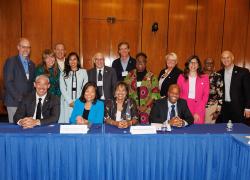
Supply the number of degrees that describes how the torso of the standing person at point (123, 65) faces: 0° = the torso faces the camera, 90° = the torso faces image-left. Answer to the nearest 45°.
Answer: approximately 0°

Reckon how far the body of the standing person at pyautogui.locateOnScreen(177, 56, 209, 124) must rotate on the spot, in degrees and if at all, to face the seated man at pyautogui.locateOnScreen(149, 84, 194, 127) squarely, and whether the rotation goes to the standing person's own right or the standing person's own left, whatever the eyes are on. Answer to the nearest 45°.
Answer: approximately 45° to the standing person's own right

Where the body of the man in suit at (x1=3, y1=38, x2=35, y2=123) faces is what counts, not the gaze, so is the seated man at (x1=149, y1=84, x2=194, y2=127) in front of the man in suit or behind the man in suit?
in front

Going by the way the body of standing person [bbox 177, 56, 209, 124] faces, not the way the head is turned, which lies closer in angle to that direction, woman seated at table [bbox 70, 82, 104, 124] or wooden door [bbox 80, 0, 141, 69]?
the woman seated at table

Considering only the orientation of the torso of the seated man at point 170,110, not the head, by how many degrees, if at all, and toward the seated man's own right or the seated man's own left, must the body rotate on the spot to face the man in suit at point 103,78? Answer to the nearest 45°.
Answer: approximately 135° to the seated man's own right

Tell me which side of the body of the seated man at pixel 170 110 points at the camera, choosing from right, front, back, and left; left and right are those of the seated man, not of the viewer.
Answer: front

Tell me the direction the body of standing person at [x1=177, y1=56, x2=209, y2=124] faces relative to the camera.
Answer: toward the camera

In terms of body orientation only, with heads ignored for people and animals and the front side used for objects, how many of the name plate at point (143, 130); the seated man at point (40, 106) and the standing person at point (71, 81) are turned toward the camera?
3

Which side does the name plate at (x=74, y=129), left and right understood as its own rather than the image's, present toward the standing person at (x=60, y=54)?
back

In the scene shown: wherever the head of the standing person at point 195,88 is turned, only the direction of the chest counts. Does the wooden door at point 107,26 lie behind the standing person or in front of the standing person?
behind

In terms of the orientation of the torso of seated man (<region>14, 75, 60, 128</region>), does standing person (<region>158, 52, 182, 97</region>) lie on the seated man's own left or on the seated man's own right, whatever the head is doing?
on the seated man's own left

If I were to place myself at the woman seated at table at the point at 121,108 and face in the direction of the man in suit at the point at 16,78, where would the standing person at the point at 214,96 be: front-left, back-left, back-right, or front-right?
back-right

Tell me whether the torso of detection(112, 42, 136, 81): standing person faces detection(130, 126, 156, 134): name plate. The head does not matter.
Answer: yes
